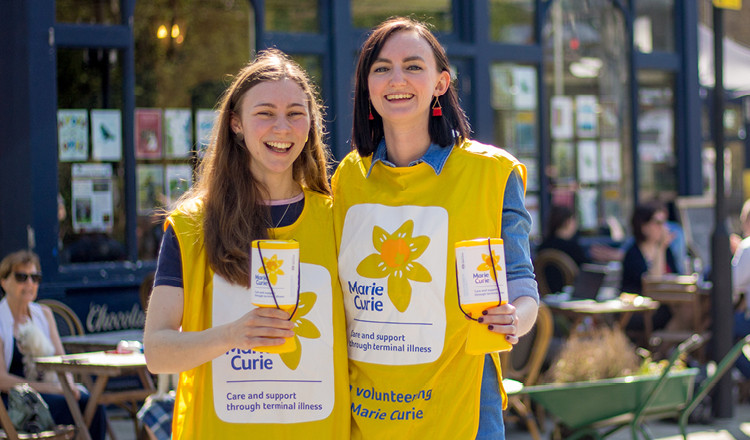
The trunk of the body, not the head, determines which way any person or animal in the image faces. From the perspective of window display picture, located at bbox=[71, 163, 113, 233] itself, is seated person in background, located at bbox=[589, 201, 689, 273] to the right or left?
on its left

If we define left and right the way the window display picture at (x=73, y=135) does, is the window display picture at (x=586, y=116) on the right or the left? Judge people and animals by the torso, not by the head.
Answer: on its left

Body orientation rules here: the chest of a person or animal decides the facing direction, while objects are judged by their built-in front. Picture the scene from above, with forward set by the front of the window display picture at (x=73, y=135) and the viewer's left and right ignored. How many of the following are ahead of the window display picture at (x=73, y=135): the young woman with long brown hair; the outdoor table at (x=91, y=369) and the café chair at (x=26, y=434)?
3

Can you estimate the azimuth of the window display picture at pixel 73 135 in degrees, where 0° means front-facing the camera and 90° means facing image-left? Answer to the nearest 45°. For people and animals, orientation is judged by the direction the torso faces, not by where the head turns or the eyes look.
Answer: approximately 0°

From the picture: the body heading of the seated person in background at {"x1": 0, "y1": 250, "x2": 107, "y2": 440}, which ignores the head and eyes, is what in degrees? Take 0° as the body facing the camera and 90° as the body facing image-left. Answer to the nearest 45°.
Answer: approximately 315°

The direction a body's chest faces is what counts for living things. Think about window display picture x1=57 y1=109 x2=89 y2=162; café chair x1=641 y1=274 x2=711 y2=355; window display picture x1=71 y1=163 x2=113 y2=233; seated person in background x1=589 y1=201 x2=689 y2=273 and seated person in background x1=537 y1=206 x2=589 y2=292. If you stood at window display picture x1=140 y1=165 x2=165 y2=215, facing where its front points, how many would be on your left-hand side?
3

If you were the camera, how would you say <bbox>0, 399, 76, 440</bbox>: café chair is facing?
facing to the right of the viewer

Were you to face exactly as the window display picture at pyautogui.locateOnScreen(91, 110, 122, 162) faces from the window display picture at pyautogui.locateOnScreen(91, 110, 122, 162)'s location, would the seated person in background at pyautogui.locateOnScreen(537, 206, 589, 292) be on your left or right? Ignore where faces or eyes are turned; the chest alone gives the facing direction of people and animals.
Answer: on your left
